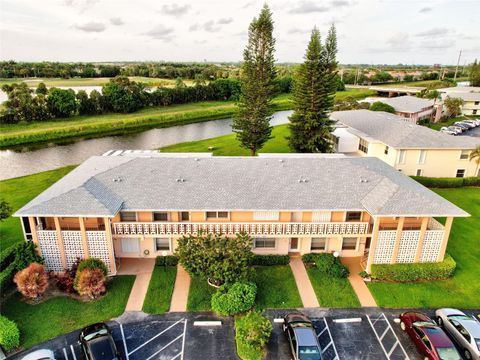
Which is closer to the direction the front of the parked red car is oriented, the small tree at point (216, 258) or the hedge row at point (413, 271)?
the hedge row

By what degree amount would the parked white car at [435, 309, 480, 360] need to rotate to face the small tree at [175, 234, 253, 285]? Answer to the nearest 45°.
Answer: approximately 90° to its left

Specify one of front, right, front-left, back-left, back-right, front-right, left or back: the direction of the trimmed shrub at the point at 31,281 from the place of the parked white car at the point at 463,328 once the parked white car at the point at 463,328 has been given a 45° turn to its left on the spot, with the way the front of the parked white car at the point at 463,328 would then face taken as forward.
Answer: front-left

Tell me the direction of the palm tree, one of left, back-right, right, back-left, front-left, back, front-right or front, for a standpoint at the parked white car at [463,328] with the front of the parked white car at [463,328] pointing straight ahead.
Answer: front-right

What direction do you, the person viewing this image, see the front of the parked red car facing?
facing away from the viewer and to the left of the viewer

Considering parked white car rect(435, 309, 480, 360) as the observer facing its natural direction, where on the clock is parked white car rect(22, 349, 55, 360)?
parked white car rect(22, 349, 55, 360) is roughly at 9 o'clock from parked white car rect(435, 309, 480, 360).

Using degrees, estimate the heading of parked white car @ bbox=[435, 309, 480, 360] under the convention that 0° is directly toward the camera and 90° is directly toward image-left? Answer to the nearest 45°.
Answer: approximately 135°

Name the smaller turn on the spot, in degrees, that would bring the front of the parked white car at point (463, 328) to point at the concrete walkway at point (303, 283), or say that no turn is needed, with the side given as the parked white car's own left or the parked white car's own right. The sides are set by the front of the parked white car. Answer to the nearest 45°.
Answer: approximately 45° to the parked white car's own left

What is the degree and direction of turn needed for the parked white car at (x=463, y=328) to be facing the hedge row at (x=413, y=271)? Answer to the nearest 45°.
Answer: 0° — it already faces it

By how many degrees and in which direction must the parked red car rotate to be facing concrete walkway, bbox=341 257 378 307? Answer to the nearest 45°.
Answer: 0° — it already faces it

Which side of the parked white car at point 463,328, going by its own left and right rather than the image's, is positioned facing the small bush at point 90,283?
left

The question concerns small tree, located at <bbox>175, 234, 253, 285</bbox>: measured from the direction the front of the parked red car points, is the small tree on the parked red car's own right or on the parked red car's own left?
on the parked red car's own left

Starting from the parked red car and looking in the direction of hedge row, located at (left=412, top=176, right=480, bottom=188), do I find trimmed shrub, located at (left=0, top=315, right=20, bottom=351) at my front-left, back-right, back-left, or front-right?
back-left

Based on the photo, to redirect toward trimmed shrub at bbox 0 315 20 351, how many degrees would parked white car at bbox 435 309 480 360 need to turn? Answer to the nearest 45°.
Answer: approximately 90° to its left

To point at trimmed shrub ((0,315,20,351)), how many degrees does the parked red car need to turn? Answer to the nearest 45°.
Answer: approximately 90° to its left

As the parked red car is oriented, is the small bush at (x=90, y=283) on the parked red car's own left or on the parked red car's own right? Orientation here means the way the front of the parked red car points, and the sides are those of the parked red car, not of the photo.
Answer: on the parked red car's own left
